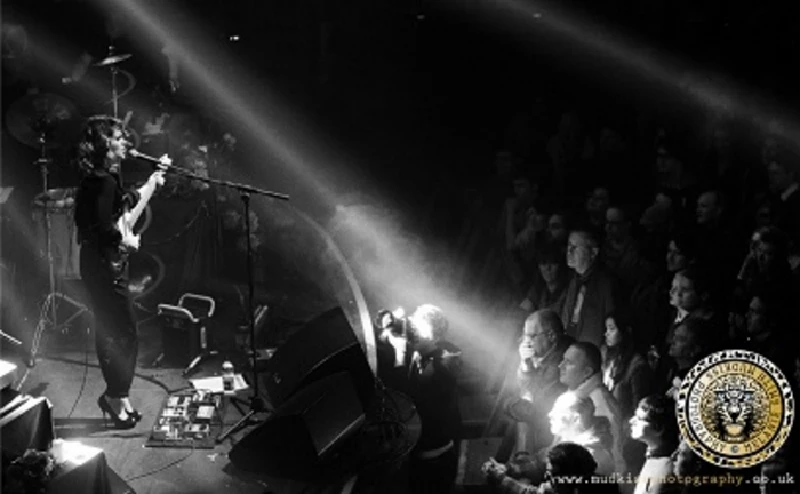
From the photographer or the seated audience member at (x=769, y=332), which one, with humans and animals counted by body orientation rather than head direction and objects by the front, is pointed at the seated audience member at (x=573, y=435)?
the seated audience member at (x=769, y=332)

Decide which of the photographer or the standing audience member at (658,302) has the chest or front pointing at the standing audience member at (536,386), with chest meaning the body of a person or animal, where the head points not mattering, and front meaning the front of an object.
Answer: the standing audience member at (658,302)

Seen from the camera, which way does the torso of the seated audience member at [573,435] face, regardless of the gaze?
to the viewer's left

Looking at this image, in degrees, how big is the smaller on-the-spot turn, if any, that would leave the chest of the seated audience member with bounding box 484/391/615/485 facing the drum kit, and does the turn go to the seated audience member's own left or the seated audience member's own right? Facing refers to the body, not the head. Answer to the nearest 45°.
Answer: approximately 45° to the seated audience member's own right

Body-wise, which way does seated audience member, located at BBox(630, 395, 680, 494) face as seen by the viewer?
to the viewer's left

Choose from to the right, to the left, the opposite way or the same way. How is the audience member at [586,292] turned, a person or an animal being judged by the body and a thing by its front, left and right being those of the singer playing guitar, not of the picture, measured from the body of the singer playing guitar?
the opposite way

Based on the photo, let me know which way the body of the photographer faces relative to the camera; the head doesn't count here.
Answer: to the viewer's left

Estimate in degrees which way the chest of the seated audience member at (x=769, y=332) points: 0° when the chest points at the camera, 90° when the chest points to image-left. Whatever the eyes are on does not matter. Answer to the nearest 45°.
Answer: approximately 45°
